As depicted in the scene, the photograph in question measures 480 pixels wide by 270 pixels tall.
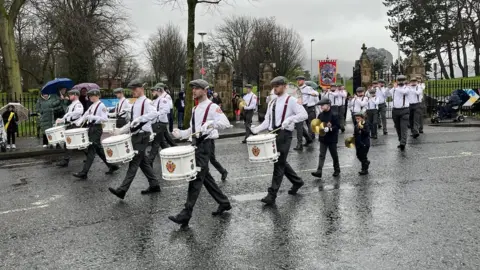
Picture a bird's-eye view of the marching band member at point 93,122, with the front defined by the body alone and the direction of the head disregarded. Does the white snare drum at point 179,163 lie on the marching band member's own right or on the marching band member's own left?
on the marching band member's own left

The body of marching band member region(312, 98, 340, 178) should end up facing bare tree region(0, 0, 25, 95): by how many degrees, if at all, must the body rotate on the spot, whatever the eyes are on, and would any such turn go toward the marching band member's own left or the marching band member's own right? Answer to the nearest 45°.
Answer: approximately 90° to the marching band member's own right

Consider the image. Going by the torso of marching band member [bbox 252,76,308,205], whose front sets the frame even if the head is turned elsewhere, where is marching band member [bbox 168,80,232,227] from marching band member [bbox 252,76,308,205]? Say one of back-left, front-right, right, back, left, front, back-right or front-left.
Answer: front

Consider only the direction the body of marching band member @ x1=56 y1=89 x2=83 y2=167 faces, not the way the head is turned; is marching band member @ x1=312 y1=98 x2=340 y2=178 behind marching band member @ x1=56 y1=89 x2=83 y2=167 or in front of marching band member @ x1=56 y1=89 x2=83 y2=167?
behind

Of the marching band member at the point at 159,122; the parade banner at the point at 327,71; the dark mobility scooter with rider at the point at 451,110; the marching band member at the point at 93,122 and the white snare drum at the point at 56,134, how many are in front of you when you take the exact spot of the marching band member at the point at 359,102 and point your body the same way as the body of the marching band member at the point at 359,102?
3

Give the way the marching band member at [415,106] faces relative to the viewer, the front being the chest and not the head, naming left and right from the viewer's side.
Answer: facing the viewer and to the left of the viewer

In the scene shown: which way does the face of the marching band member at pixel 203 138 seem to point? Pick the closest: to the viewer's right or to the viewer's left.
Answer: to the viewer's left

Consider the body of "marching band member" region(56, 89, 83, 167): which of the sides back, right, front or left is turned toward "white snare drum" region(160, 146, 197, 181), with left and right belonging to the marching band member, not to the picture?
left

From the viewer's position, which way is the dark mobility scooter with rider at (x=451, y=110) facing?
facing to the left of the viewer

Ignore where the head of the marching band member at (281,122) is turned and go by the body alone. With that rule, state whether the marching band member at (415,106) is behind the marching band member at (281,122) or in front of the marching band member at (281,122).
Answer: behind

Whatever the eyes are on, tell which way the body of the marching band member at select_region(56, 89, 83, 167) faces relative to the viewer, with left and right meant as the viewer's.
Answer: facing to the left of the viewer

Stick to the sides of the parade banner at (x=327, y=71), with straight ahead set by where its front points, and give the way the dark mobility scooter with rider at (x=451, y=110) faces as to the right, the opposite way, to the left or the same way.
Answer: to the right

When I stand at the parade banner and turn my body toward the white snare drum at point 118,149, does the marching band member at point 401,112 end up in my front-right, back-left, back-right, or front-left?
front-left
